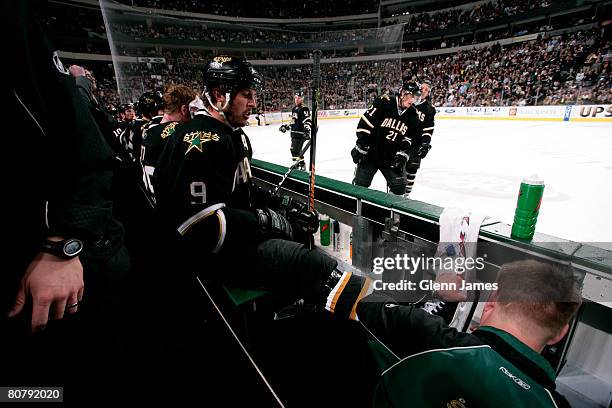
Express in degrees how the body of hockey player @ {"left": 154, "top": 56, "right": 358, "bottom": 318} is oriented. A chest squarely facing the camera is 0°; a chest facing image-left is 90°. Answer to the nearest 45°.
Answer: approximately 270°

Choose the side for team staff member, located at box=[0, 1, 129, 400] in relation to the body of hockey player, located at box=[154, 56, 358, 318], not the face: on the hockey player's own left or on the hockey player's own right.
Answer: on the hockey player's own right

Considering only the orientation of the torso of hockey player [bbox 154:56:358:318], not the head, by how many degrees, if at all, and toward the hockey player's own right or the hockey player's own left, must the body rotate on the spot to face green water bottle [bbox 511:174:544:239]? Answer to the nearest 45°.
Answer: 0° — they already face it

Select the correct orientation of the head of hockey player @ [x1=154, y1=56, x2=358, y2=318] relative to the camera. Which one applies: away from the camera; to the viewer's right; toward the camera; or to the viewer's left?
to the viewer's right

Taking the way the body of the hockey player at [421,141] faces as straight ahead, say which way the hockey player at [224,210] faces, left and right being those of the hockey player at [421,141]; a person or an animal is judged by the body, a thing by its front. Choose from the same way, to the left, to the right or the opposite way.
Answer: the opposite way

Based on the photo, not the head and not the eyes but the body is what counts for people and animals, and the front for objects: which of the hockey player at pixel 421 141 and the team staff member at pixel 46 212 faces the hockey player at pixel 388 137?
the hockey player at pixel 421 141

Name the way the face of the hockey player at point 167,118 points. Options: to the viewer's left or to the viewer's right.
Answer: to the viewer's right
